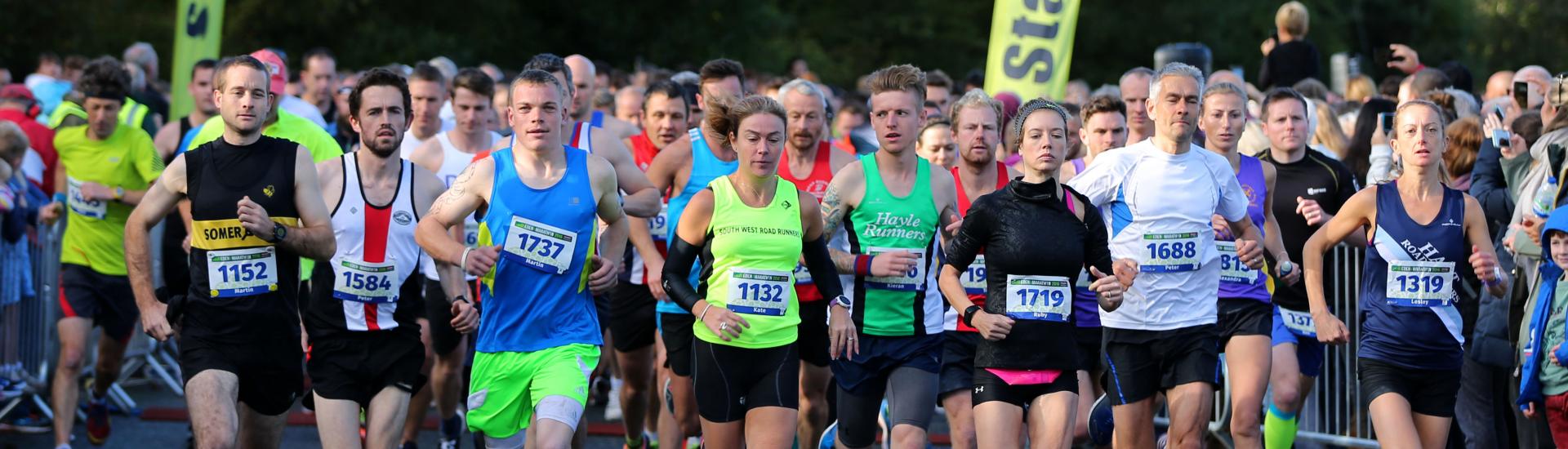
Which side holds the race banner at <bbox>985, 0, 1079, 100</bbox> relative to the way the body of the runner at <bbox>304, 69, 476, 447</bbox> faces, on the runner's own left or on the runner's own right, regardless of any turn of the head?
on the runner's own left

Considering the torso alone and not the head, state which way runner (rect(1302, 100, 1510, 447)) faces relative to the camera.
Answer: toward the camera

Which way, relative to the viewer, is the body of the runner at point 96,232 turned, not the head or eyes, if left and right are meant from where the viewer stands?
facing the viewer

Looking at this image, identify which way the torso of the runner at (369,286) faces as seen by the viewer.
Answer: toward the camera

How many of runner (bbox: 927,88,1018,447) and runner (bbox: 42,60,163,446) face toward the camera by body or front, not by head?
2

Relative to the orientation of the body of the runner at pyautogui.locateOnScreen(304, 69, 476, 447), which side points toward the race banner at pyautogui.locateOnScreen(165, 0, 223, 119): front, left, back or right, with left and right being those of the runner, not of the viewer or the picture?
back

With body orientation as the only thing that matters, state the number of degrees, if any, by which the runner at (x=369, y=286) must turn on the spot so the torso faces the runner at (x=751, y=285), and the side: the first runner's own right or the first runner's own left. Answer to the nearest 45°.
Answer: approximately 45° to the first runner's own left

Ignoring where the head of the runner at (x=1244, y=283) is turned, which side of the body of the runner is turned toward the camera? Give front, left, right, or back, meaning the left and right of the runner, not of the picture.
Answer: front
